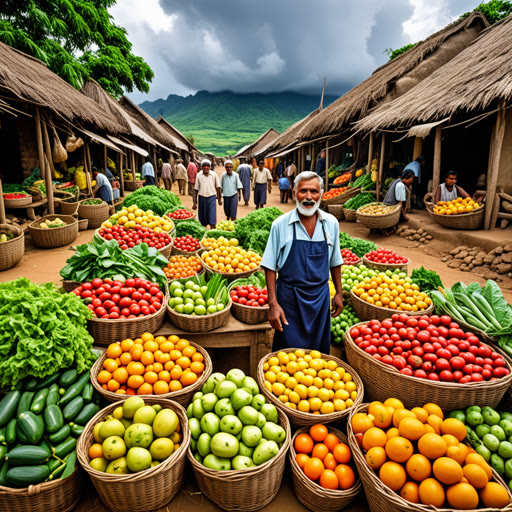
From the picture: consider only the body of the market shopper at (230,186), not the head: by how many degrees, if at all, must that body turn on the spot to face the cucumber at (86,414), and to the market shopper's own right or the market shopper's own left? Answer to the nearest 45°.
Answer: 0° — they already face it

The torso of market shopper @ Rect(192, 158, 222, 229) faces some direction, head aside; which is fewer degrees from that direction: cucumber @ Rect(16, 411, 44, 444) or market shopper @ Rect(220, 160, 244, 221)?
the cucumber

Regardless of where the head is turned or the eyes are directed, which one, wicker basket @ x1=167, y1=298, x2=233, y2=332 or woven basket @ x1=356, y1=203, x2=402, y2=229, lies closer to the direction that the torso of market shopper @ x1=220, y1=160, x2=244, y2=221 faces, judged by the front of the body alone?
the wicker basket

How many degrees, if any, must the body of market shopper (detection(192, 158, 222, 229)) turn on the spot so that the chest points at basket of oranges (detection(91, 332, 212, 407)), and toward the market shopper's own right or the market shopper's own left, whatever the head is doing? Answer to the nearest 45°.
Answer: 0° — they already face it

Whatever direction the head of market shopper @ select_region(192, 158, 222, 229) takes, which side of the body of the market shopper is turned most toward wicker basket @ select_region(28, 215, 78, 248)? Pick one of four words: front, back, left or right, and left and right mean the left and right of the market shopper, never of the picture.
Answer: right

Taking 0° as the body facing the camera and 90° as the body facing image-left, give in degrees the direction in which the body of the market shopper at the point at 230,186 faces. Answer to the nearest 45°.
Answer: approximately 0°

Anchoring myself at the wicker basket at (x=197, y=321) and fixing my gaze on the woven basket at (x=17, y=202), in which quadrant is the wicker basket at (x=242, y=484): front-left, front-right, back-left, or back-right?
back-left

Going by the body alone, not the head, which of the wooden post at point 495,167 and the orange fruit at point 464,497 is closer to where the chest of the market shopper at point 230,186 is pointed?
the orange fruit

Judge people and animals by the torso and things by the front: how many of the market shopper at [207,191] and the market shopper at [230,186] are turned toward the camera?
2
